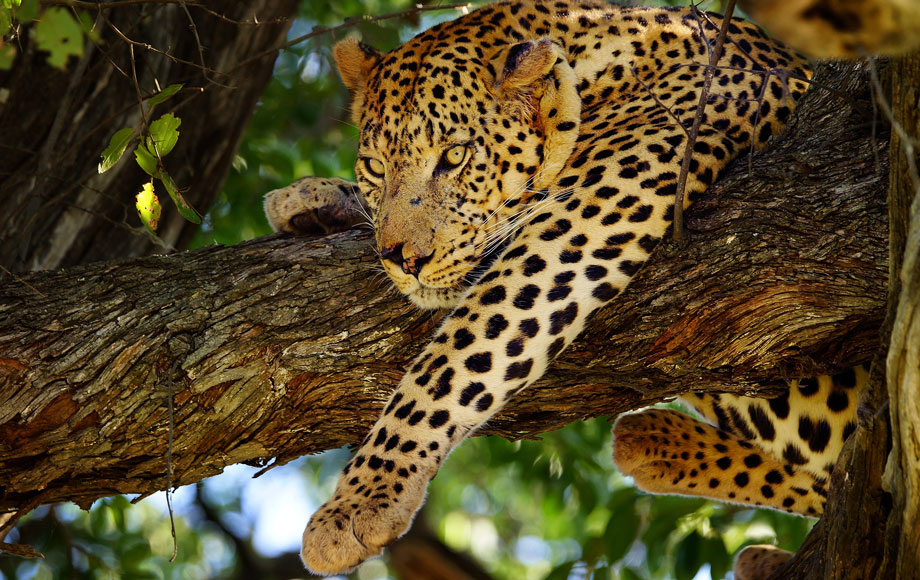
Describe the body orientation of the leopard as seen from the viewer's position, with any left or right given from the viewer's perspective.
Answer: facing the viewer and to the left of the viewer

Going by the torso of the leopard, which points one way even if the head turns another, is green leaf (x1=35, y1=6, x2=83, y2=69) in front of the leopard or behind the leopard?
in front

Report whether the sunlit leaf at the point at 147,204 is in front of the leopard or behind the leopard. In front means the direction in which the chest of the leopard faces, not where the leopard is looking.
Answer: in front

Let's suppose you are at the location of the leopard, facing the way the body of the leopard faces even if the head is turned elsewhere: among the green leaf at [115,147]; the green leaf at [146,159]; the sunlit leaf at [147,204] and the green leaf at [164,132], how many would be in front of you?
4

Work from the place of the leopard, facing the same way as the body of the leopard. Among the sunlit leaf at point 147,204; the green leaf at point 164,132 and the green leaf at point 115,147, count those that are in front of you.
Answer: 3

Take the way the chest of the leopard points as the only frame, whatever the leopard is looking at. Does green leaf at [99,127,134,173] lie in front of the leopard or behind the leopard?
in front

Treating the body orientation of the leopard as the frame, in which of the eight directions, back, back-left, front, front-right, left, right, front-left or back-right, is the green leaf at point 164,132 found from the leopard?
front

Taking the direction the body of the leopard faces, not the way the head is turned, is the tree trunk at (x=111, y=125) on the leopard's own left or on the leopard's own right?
on the leopard's own right

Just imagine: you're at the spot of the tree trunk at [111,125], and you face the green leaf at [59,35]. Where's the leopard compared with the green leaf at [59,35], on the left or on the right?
left

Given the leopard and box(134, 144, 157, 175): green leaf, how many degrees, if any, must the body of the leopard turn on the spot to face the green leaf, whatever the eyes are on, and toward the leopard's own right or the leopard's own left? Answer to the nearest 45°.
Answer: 0° — it already faces it

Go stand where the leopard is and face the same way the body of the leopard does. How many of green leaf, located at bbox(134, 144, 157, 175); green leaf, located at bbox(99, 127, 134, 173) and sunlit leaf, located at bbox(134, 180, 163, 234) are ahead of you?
3
